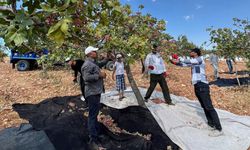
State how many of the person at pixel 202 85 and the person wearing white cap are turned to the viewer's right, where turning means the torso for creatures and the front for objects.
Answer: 1

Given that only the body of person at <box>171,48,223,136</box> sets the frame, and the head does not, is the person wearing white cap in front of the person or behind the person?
in front

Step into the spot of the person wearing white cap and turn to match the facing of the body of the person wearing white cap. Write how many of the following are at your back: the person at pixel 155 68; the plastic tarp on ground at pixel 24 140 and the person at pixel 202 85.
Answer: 1

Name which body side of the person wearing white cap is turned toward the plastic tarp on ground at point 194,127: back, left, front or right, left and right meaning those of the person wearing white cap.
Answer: front

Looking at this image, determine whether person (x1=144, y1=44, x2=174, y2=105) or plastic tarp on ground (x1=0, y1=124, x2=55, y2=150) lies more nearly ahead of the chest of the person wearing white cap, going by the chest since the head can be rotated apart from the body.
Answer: the person

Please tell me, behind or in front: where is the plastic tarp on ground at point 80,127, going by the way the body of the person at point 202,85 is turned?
in front

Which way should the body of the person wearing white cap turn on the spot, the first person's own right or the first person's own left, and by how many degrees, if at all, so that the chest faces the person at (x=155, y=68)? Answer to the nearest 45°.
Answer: approximately 45° to the first person's own left

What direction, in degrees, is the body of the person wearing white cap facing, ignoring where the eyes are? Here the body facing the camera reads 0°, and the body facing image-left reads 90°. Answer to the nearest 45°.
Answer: approximately 270°

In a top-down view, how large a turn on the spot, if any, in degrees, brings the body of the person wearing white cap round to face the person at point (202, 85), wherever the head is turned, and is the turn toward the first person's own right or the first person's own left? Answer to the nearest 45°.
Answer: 0° — they already face them

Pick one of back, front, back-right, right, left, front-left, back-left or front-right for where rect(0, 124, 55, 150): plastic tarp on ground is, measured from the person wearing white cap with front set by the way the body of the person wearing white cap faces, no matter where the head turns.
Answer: back

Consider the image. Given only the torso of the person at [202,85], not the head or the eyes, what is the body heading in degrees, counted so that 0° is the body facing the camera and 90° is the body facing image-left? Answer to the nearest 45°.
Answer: approximately 90°
